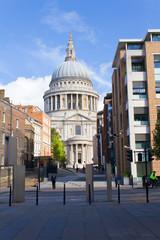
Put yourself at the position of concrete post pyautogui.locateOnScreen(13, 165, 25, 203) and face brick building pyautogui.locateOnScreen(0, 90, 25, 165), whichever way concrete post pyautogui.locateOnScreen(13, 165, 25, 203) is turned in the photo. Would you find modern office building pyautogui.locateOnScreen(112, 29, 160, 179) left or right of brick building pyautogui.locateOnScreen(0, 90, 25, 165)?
right
